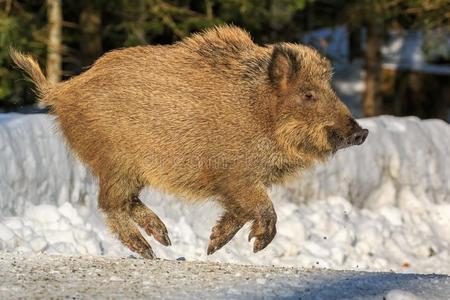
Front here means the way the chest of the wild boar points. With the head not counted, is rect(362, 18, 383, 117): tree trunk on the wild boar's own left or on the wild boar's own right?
on the wild boar's own left

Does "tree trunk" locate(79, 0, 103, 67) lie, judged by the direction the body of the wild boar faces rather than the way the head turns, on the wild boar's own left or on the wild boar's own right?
on the wild boar's own left

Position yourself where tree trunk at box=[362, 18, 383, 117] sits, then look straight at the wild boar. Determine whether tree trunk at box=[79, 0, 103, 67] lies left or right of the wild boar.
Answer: right

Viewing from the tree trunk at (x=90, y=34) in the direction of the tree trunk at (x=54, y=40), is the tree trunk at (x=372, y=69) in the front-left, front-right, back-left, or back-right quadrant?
back-left

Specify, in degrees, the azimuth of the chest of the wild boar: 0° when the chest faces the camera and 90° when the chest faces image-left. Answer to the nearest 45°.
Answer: approximately 270°

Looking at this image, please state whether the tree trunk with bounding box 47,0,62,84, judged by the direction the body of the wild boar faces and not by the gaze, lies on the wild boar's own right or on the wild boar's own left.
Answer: on the wild boar's own left
